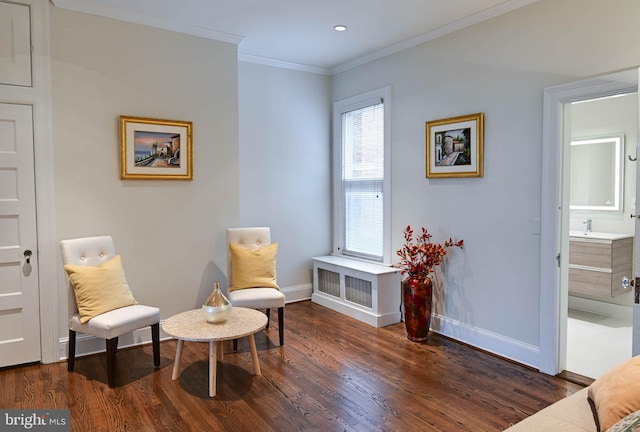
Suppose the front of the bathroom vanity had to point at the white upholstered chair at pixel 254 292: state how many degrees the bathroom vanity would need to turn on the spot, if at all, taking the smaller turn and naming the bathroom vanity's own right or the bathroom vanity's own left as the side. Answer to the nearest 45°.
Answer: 0° — it already faces it

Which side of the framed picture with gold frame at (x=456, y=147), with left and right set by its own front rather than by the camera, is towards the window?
right

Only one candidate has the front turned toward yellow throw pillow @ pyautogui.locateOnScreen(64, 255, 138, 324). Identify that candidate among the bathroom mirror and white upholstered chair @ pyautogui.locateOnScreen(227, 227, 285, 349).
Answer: the bathroom mirror

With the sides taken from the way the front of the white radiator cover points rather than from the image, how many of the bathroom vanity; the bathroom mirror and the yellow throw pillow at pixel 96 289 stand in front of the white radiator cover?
1

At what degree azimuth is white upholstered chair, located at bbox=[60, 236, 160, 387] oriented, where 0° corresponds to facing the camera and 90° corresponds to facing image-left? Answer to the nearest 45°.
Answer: approximately 315°

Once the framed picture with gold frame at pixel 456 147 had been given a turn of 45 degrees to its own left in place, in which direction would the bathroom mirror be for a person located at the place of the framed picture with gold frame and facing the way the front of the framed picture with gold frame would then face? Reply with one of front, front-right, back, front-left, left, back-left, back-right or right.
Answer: back-left

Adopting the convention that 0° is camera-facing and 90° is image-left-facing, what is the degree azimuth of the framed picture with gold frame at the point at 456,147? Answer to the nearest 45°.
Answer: approximately 45°
